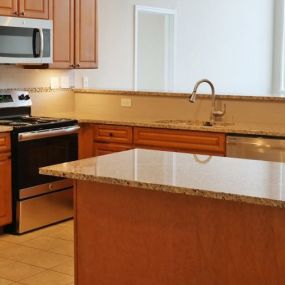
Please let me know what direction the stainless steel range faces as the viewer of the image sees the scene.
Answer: facing the viewer and to the right of the viewer

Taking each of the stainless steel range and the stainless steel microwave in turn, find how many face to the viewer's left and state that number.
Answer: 0

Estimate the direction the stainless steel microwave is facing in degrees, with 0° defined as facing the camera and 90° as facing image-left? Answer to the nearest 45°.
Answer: approximately 315°

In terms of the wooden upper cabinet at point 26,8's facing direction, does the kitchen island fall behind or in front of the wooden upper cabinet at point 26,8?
in front

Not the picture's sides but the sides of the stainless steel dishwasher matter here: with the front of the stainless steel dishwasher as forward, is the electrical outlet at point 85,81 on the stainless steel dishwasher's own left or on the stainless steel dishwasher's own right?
on the stainless steel dishwasher's own right

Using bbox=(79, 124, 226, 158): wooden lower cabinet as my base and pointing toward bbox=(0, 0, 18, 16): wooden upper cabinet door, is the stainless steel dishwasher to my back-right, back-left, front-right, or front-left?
back-left

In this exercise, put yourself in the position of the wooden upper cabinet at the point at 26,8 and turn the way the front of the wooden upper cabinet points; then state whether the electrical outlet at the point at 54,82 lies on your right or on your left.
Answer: on your left

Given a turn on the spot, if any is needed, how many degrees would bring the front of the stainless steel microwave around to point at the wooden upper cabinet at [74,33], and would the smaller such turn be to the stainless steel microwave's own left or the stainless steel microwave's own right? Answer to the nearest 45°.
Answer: approximately 90° to the stainless steel microwave's own left

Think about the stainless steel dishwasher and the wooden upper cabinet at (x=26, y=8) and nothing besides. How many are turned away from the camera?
0

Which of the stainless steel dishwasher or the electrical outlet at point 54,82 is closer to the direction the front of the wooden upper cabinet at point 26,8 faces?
the stainless steel dishwasher

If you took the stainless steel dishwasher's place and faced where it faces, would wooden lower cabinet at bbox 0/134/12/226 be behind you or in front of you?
in front
